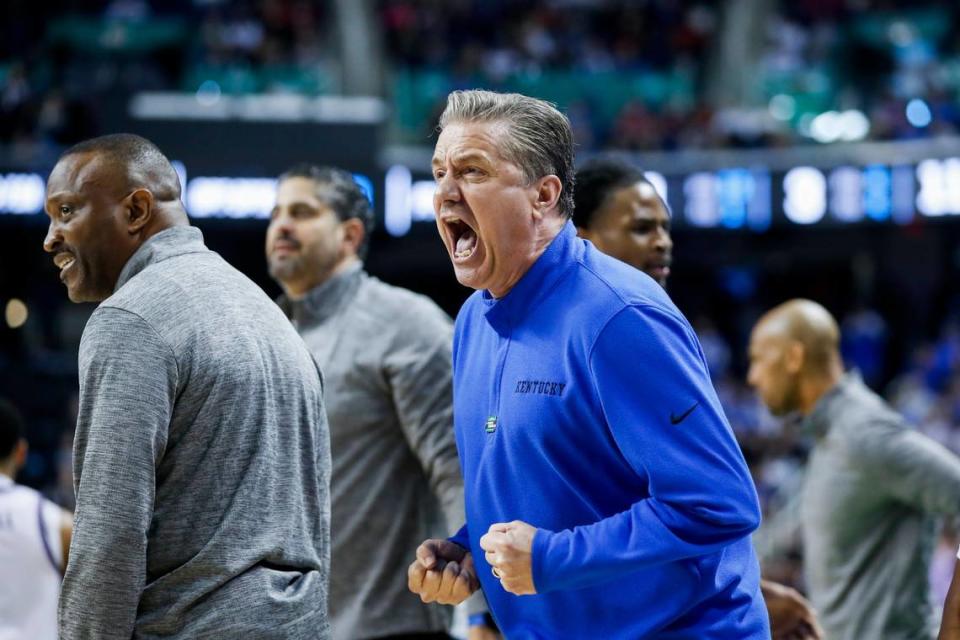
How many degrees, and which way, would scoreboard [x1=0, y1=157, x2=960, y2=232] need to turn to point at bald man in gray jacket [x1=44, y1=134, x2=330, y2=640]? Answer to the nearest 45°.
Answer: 0° — it already faces them

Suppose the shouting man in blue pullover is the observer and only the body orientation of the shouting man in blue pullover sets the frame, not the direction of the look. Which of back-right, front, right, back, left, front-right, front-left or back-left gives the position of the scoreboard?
back-right

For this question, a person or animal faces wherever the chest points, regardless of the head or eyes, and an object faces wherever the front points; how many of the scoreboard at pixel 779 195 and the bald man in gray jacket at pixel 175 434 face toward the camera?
1

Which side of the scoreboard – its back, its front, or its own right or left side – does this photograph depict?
front

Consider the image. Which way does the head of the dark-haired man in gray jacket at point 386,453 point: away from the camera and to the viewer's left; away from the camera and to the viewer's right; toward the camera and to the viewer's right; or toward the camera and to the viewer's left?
toward the camera and to the viewer's left

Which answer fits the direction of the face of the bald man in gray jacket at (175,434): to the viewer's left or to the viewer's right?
to the viewer's left

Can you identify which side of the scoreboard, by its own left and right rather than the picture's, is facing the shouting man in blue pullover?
front

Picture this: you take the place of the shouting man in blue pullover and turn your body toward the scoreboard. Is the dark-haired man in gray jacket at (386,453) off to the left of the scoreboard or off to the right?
left

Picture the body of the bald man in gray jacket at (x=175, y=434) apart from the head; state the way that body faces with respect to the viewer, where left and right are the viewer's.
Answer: facing away from the viewer and to the left of the viewer
